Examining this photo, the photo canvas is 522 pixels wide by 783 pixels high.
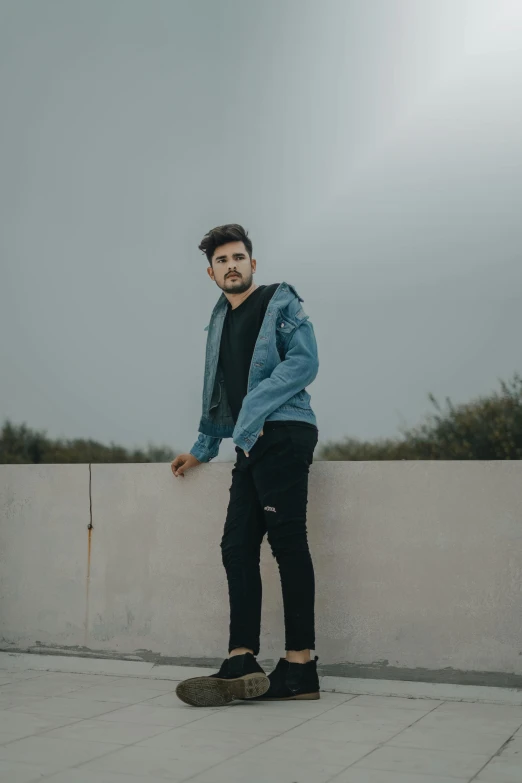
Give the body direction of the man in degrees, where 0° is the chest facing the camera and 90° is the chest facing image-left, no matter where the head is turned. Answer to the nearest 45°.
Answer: approximately 45°
